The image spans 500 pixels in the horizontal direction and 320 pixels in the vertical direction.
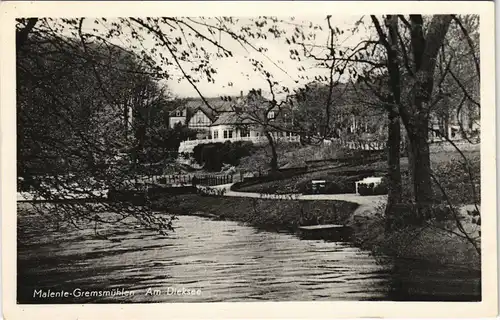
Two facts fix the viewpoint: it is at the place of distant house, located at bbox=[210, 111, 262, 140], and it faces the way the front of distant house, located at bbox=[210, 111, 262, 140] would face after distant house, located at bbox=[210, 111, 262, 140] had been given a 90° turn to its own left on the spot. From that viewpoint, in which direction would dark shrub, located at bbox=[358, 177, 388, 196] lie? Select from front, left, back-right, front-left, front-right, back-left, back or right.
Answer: right

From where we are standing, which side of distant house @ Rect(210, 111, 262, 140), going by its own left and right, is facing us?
front

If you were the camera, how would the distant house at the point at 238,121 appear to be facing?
facing the viewer
